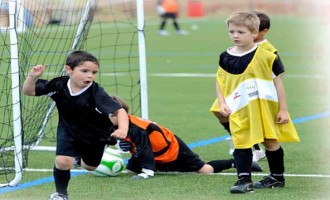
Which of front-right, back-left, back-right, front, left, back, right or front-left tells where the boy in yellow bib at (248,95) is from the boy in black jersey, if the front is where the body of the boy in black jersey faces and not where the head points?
left

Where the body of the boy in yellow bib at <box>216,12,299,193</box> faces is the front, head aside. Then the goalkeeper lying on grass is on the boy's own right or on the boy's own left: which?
on the boy's own right

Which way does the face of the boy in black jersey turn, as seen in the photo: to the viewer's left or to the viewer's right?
to the viewer's right

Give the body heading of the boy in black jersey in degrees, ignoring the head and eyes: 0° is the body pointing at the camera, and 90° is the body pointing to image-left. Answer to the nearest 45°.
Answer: approximately 0°
